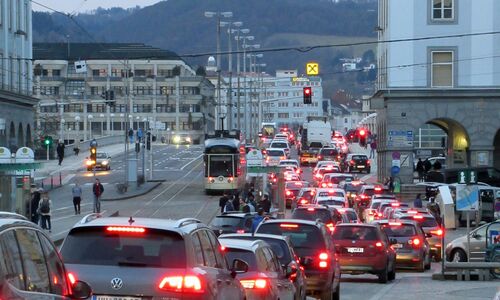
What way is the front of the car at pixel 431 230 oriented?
away from the camera

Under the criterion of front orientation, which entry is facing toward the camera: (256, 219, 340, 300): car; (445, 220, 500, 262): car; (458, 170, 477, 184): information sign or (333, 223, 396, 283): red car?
the information sign

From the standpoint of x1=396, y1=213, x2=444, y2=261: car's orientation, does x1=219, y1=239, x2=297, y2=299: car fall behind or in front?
behind

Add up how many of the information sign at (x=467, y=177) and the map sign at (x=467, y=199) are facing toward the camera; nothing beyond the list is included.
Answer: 2

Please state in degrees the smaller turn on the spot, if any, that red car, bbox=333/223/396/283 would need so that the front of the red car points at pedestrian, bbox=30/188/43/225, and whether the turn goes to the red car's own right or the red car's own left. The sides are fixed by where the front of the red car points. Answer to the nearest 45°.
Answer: approximately 45° to the red car's own left

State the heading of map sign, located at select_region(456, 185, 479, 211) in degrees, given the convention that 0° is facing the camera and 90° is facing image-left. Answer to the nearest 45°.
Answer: approximately 0°

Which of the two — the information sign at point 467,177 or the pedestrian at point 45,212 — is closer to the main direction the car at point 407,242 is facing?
the information sign

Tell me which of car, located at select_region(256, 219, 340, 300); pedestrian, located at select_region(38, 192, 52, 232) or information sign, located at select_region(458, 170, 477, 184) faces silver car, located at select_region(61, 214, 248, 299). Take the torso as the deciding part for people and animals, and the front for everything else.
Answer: the information sign
